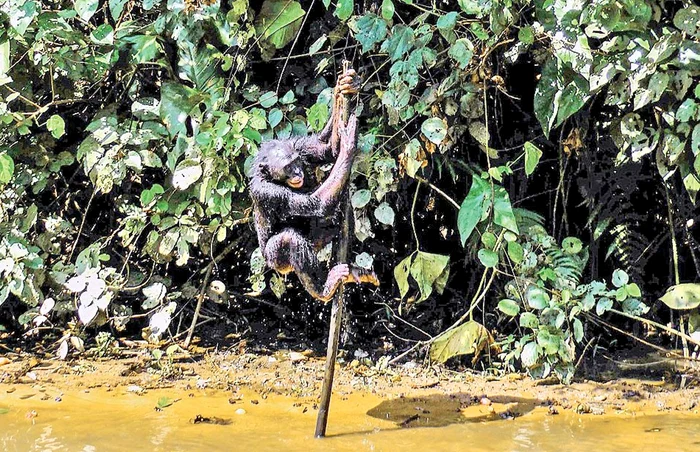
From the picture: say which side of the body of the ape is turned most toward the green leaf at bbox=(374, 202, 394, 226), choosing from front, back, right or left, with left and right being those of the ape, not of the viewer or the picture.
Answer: left

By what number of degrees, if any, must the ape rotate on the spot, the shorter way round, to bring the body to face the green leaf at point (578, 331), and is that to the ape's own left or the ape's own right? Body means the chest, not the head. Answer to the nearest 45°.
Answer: approximately 45° to the ape's own left

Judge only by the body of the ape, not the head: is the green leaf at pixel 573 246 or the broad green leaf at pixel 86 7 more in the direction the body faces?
the green leaf
